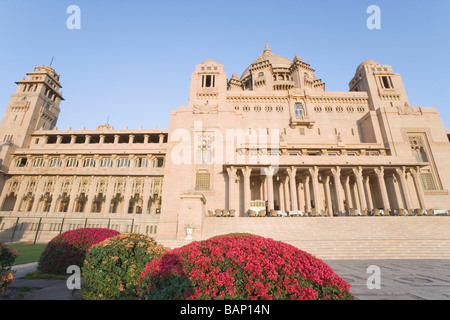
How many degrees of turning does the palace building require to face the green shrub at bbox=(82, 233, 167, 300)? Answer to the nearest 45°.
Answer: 0° — it already faces it

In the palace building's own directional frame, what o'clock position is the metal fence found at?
The metal fence is roughly at 3 o'clock from the palace building.

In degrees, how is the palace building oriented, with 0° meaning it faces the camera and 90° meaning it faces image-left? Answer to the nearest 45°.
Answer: approximately 0°

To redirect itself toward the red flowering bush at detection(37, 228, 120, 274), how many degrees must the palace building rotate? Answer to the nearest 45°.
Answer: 0° — it already faces it

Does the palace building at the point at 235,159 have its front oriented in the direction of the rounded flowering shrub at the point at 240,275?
yes

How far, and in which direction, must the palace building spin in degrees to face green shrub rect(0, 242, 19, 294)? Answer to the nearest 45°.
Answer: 0° — it already faces it

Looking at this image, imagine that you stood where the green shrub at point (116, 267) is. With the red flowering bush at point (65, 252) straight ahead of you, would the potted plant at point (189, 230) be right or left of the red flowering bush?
right

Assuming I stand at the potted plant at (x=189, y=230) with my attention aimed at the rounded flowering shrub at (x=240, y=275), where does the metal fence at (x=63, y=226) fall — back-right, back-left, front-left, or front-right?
back-right
